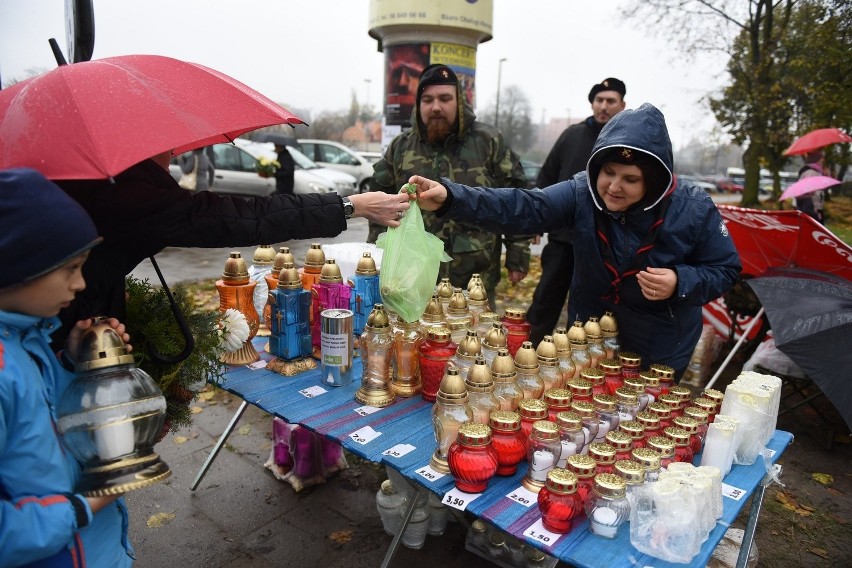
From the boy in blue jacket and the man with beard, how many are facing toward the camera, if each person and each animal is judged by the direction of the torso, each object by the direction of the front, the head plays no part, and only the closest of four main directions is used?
1

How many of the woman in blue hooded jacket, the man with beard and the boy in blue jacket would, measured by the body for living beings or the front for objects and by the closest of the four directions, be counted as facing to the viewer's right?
1

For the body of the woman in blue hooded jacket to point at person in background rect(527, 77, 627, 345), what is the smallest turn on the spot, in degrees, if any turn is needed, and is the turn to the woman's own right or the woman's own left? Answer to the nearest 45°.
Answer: approximately 135° to the woman's own right

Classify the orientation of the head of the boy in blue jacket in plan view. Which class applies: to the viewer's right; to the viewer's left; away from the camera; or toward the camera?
to the viewer's right

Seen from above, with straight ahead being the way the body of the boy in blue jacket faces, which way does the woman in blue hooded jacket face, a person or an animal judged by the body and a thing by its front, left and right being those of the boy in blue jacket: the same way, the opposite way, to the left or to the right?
the opposite way

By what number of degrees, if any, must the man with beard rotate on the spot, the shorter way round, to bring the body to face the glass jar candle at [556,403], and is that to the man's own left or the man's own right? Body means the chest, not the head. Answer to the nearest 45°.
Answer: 0° — they already face it

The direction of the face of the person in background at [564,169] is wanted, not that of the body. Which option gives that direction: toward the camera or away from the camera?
toward the camera

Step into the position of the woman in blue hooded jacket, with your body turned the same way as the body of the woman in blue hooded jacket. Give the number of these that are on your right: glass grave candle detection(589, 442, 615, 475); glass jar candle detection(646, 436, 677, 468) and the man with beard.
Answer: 1

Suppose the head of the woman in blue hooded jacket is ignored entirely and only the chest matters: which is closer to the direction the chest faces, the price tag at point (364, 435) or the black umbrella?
the price tag

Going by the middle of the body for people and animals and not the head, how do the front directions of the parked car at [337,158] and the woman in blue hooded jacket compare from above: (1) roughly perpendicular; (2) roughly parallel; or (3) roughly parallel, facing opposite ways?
roughly perpendicular

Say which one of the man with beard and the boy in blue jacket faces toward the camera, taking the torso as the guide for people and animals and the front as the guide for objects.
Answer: the man with beard

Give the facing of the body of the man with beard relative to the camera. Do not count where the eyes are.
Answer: toward the camera

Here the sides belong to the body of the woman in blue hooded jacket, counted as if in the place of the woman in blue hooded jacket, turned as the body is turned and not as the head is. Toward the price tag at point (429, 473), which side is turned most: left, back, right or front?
front

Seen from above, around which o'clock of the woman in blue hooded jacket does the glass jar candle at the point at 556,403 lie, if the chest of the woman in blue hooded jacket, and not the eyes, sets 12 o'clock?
The glass jar candle is roughly at 11 o'clock from the woman in blue hooded jacket.

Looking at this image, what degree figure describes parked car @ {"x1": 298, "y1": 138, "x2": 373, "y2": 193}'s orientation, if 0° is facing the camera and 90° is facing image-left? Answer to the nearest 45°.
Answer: approximately 315°

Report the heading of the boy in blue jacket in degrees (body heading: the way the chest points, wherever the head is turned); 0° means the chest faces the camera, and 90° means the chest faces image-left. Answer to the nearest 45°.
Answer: approximately 270°

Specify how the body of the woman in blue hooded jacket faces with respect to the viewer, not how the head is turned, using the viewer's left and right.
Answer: facing the viewer and to the left of the viewer

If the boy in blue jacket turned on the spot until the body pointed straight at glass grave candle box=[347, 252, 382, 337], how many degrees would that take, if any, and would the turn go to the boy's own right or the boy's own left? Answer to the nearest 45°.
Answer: approximately 45° to the boy's own left

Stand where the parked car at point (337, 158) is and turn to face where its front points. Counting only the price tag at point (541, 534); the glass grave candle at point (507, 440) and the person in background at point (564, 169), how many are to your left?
0

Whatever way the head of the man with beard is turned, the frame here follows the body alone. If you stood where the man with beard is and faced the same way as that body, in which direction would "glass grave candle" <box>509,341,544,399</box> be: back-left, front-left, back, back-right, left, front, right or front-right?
front

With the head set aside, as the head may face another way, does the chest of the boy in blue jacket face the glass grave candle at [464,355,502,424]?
yes
